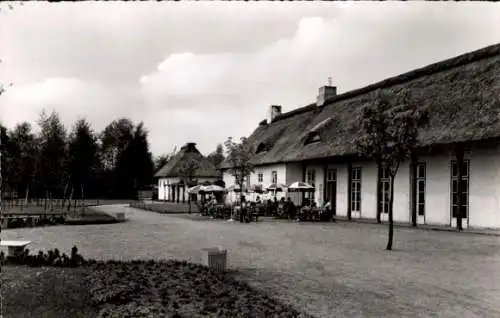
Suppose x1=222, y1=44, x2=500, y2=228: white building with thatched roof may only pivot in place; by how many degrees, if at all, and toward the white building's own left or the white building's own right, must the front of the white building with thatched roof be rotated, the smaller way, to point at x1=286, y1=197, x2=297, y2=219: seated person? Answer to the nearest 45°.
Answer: approximately 90° to the white building's own right

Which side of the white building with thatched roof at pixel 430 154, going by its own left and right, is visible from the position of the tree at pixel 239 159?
right

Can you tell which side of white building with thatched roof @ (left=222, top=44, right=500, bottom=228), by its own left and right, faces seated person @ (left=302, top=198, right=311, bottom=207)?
right

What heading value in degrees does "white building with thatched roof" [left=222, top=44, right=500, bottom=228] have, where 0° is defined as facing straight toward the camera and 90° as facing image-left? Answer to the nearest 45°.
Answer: approximately 45°

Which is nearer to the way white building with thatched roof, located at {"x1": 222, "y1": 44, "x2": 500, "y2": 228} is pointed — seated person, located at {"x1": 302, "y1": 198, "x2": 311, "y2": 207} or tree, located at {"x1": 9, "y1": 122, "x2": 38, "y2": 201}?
the tree
